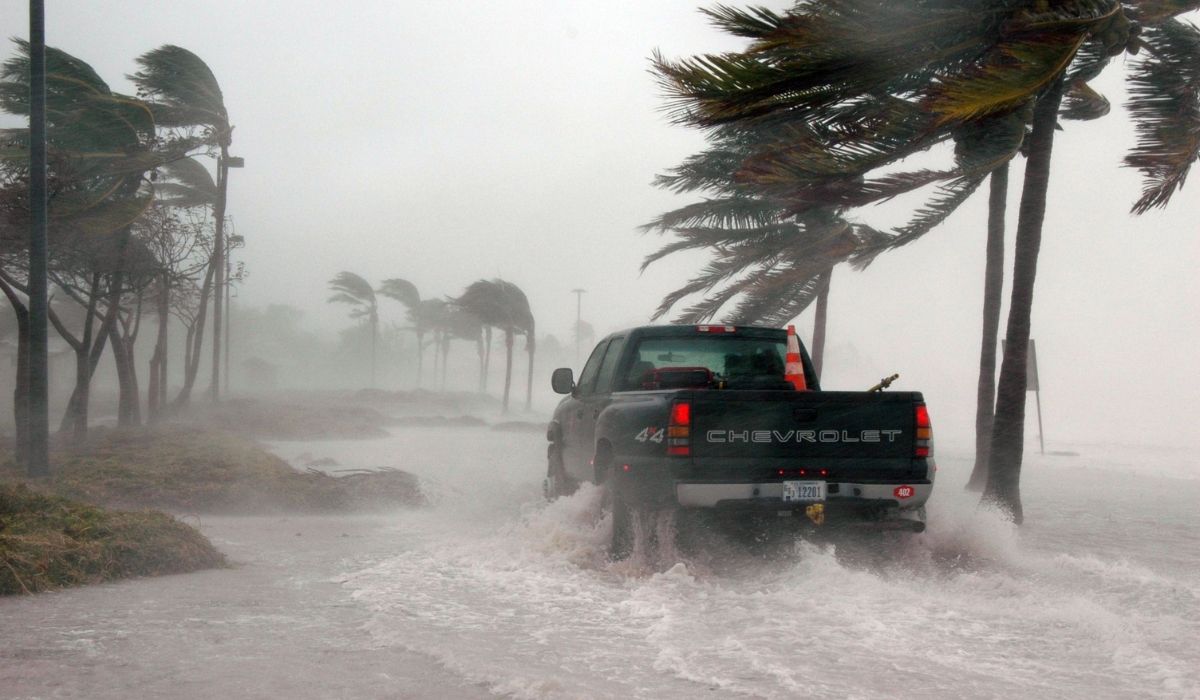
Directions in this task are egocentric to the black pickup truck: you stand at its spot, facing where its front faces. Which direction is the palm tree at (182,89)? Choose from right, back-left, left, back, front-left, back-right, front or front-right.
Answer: front

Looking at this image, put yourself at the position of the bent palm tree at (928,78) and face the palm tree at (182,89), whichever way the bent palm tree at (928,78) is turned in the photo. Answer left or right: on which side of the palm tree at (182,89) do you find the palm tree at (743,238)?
right

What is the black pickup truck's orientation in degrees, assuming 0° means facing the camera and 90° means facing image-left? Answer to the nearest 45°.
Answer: approximately 135°

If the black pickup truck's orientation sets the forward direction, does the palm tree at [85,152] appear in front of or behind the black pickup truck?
in front

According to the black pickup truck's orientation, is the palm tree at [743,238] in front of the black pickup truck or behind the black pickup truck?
in front

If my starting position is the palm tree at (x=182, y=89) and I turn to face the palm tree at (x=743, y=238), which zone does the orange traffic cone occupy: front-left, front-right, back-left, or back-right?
front-right
